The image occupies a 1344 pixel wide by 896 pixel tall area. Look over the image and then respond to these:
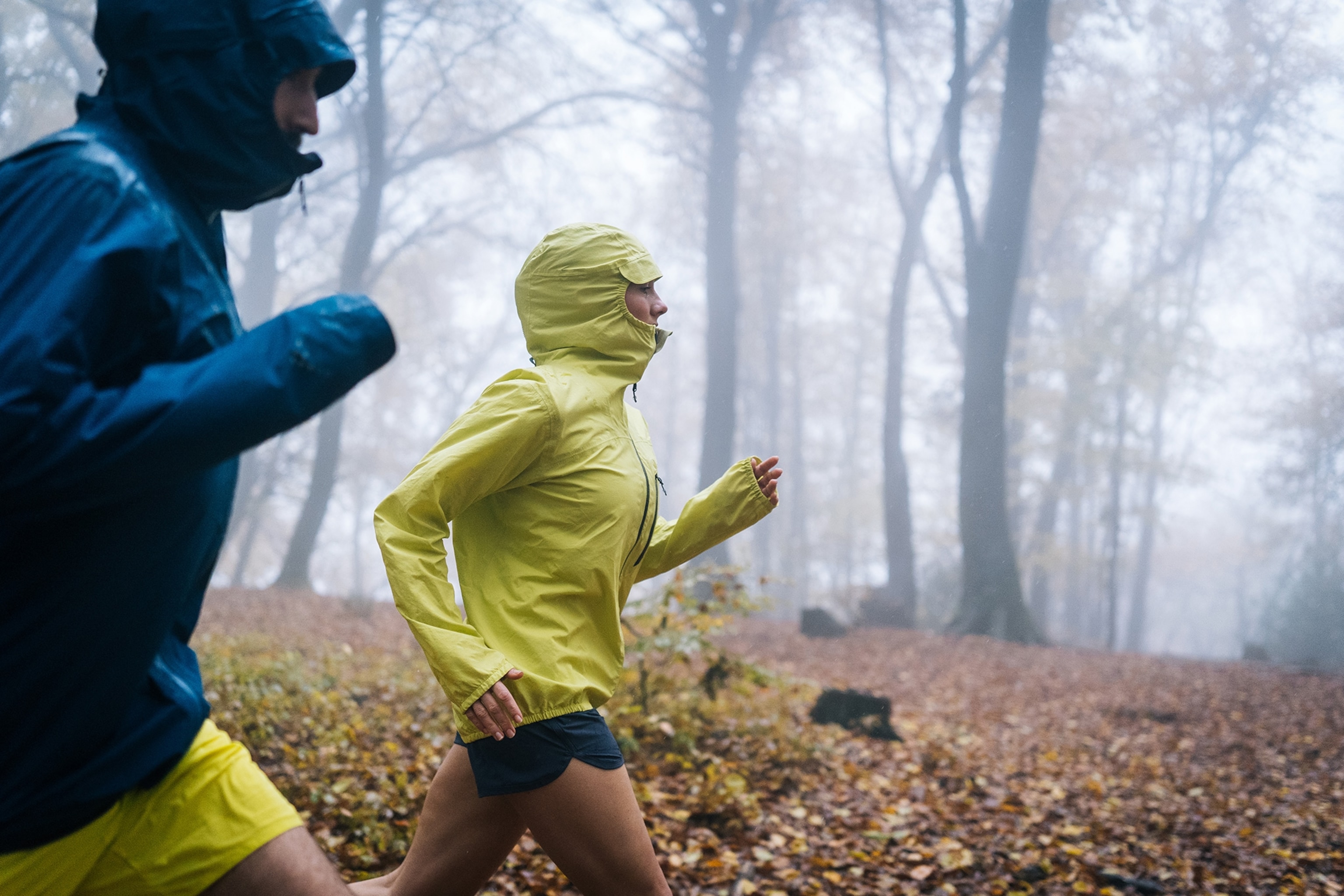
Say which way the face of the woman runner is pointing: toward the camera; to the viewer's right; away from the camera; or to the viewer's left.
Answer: to the viewer's right

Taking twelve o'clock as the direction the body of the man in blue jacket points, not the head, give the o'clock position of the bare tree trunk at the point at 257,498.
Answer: The bare tree trunk is roughly at 9 o'clock from the man in blue jacket.

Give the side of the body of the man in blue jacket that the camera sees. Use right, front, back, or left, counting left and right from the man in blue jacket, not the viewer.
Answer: right

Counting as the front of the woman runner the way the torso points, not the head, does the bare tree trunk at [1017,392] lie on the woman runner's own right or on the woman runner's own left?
on the woman runner's own left

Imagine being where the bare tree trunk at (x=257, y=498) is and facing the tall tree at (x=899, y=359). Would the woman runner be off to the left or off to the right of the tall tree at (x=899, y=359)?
right

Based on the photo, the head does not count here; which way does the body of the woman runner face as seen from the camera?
to the viewer's right

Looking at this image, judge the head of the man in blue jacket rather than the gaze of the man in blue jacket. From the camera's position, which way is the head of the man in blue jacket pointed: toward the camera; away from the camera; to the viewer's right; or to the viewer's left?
to the viewer's right

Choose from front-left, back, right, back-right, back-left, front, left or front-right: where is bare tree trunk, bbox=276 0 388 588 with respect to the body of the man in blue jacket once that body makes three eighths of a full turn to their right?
back-right

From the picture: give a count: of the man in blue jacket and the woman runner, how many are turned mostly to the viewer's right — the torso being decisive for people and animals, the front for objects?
2
